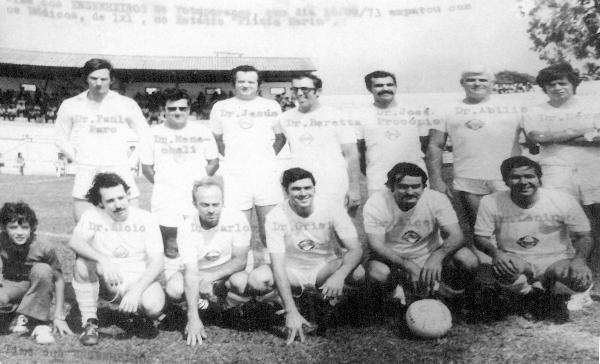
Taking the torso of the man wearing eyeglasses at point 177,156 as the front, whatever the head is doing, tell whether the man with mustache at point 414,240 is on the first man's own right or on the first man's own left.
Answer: on the first man's own left

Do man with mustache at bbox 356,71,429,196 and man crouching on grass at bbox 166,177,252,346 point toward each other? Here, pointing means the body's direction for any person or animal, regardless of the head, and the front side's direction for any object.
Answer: no

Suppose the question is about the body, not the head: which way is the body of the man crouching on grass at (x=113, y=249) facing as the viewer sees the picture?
toward the camera

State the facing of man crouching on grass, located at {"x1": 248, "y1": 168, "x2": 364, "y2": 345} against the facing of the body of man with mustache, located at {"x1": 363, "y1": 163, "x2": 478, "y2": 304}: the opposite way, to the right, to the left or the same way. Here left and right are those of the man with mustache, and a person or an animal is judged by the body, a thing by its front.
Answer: the same way

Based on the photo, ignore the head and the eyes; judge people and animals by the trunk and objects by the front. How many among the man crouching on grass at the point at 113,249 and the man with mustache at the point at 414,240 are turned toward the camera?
2

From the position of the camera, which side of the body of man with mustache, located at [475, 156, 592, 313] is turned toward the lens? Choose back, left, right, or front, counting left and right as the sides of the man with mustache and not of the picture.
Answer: front

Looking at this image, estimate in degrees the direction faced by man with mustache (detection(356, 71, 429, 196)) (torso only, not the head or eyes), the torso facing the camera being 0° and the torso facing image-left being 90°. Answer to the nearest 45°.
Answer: approximately 0°

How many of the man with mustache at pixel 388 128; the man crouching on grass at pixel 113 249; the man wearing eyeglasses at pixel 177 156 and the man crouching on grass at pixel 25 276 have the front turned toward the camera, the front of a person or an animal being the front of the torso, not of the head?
4

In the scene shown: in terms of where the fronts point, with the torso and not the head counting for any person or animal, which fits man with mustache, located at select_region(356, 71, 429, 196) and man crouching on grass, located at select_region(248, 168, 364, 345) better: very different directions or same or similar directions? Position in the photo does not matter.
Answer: same or similar directions

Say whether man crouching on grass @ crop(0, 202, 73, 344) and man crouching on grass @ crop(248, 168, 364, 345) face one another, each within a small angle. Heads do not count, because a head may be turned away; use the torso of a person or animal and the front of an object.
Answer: no

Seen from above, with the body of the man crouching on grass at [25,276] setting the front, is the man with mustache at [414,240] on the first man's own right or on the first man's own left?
on the first man's own left

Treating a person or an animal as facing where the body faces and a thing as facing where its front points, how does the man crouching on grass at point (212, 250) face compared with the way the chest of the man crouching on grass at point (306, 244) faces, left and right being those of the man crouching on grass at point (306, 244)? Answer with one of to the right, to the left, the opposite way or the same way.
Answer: the same way

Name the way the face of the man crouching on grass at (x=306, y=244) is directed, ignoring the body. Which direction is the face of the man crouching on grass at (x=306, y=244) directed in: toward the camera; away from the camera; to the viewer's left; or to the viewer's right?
toward the camera

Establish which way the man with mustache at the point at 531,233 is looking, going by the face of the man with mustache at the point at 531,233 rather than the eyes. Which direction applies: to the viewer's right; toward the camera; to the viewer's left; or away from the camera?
toward the camera

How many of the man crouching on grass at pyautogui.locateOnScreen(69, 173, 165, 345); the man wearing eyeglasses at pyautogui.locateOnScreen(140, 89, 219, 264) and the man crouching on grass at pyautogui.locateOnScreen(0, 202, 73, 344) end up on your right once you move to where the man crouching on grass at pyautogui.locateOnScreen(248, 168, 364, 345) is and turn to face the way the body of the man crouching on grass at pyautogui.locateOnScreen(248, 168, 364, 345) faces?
3

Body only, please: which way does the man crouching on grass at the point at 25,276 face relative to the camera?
toward the camera

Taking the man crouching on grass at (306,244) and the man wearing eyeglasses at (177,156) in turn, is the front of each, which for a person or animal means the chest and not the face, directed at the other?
no

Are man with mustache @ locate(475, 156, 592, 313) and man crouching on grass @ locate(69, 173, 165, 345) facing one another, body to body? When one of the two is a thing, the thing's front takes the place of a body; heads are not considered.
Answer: no

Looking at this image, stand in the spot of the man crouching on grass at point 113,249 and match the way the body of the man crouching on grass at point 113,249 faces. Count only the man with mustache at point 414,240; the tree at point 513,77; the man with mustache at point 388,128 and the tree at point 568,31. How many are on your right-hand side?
0
